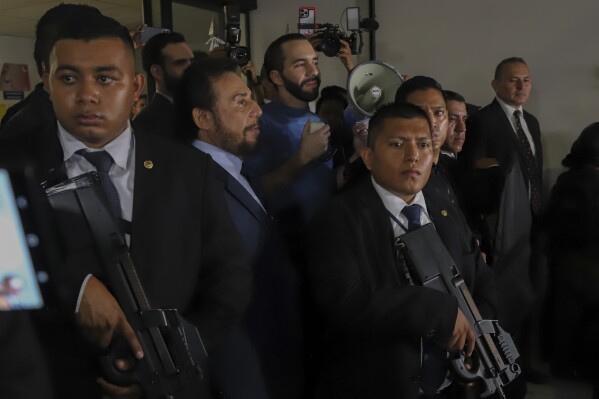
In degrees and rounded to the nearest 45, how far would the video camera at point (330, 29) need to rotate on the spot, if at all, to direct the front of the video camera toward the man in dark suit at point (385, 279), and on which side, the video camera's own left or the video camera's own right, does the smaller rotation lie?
0° — it already faces them

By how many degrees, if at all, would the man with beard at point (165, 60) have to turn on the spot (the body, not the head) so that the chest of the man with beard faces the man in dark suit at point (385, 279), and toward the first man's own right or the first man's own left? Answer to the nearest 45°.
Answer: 0° — they already face them

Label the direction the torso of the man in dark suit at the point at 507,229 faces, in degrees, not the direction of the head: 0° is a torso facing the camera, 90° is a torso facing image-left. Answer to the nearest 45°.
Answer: approximately 315°

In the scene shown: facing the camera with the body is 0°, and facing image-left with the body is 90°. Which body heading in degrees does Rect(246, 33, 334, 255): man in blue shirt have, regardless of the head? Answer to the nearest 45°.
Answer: approximately 315°

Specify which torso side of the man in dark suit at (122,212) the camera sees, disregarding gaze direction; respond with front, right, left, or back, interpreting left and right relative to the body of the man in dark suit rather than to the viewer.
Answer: front

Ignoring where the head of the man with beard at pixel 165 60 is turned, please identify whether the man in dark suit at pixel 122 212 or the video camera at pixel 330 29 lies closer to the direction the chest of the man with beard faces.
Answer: the man in dark suit

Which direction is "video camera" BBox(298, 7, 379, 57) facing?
toward the camera

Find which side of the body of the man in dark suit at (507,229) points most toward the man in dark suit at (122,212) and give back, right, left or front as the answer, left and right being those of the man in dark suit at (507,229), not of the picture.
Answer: right

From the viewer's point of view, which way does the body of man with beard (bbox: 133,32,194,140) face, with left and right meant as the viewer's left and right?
facing the viewer and to the right of the viewer

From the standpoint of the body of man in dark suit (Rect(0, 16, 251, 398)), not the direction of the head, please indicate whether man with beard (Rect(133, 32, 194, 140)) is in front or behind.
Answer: behind
